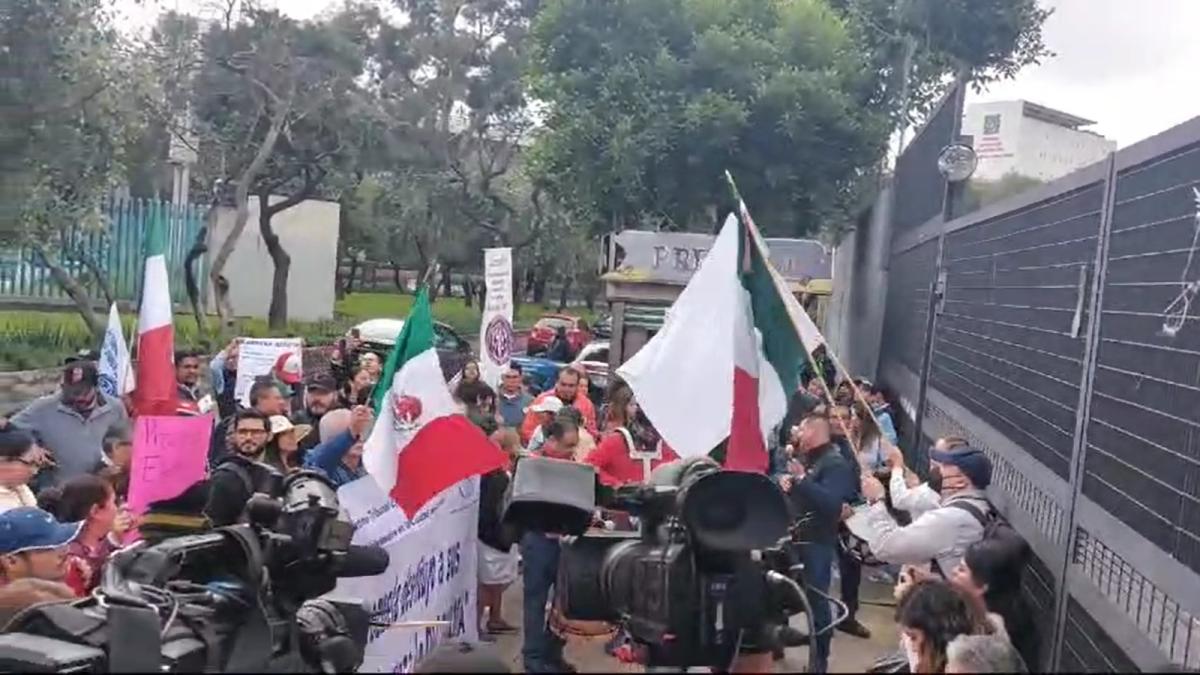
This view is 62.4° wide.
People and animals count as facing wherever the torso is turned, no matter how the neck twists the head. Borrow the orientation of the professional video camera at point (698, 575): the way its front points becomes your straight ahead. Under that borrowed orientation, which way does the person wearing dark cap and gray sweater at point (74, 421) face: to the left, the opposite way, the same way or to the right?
the opposite way

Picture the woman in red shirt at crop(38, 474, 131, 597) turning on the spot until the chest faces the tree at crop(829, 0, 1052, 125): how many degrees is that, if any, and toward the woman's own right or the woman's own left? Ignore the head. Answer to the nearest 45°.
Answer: approximately 45° to the woman's own left

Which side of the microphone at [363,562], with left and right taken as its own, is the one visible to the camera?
right

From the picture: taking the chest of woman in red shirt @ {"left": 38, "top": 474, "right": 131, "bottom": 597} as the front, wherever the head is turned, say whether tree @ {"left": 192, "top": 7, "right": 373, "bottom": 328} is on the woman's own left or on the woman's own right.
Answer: on the woman's own left

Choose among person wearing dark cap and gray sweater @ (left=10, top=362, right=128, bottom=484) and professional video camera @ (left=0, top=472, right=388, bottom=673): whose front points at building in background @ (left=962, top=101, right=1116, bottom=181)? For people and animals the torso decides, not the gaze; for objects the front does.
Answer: the professional video camera

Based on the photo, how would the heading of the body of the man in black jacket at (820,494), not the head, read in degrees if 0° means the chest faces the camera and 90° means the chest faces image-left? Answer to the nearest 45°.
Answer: approximately 90°

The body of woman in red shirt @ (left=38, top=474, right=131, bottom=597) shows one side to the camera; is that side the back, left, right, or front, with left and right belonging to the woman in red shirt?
right

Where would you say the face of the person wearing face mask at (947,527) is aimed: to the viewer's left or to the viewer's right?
to the viewer's left

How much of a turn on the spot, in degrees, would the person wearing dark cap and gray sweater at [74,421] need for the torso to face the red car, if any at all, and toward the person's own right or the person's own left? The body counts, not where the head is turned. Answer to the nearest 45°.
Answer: approximately 135° to the person's own left
